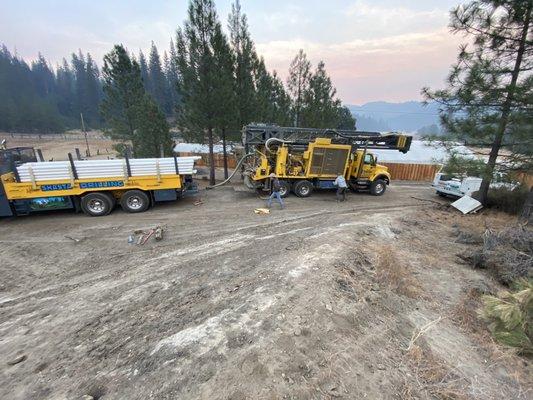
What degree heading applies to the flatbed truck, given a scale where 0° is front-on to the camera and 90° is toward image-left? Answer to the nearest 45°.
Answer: approximately 90°

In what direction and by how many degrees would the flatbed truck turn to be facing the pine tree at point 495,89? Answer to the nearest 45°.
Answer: approximately 135° to its left

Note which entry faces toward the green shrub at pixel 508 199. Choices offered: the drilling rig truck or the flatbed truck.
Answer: the drilling rig truck

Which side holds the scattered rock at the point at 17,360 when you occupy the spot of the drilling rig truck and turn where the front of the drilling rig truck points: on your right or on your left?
on your right

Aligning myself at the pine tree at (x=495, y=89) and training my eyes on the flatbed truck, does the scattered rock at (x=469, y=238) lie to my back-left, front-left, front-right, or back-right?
front-left

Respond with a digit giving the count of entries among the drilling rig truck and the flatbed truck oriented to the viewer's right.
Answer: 1

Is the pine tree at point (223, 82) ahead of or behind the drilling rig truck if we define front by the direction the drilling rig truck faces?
behind

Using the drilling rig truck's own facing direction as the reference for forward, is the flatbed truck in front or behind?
behind

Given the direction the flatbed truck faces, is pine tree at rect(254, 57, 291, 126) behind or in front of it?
behind

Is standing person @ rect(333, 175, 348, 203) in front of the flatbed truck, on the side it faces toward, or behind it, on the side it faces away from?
behind

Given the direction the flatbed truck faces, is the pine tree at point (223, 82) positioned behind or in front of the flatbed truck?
behind

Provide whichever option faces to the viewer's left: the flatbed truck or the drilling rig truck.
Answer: the flatbed truck

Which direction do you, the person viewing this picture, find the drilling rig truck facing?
facing to the right of the viewer

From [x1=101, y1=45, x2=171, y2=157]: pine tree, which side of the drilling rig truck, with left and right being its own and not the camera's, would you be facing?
back

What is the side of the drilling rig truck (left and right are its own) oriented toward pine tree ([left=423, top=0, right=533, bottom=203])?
front

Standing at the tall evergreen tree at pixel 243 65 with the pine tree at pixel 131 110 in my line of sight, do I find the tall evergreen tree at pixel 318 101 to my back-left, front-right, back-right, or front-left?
back-right

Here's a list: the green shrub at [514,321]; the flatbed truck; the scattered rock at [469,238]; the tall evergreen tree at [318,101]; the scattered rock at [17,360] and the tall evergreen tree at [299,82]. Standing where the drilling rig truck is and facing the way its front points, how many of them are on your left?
2
